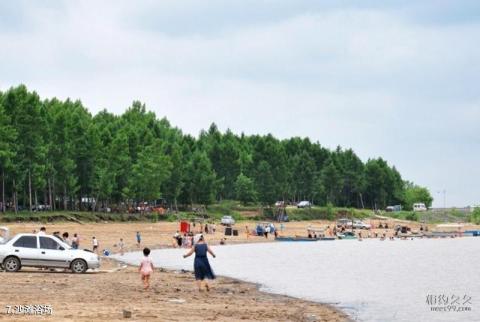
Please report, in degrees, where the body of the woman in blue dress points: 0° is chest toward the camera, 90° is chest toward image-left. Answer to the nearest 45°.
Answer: approximately 180°

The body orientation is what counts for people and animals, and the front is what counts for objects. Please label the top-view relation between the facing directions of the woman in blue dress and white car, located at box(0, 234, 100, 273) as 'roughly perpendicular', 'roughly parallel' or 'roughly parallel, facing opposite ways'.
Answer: roughly perpendicular

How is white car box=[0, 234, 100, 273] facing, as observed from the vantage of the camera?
facing to the right of the viewer

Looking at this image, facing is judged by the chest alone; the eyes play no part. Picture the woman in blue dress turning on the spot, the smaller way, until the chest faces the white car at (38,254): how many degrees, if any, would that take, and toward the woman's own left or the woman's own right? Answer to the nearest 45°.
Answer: approximately 45° to the woman's own left

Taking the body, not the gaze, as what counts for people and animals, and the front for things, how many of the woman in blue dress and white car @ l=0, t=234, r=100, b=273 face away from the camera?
1

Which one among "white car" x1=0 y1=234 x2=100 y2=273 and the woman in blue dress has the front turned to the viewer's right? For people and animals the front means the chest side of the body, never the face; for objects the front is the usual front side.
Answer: the white car

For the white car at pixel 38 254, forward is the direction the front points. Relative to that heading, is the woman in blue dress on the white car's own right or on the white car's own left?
on the white car's own right
